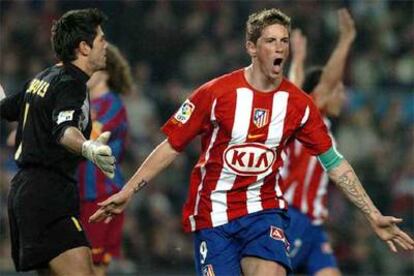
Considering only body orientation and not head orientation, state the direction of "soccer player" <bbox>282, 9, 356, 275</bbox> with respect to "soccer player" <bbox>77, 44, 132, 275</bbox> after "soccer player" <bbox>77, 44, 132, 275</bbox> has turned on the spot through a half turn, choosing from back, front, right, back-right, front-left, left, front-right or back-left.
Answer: front

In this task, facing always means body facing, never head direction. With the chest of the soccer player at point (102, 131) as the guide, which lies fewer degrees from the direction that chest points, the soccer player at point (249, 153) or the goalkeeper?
the goalkeeper

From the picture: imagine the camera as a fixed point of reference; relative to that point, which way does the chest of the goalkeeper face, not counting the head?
to the viewer's right

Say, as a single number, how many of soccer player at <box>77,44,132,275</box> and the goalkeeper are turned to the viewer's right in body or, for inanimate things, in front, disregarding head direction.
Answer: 1

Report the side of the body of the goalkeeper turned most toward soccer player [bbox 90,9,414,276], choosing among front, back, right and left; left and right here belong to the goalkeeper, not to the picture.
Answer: front

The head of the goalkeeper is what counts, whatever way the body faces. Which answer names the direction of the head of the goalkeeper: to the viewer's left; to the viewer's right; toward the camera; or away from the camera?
to the viewer's right

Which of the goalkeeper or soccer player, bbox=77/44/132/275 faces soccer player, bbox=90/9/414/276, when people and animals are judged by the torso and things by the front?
the goalkeeper

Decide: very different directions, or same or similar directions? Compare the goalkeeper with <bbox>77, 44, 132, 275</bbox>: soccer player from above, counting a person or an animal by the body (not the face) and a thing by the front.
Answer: very different directions
